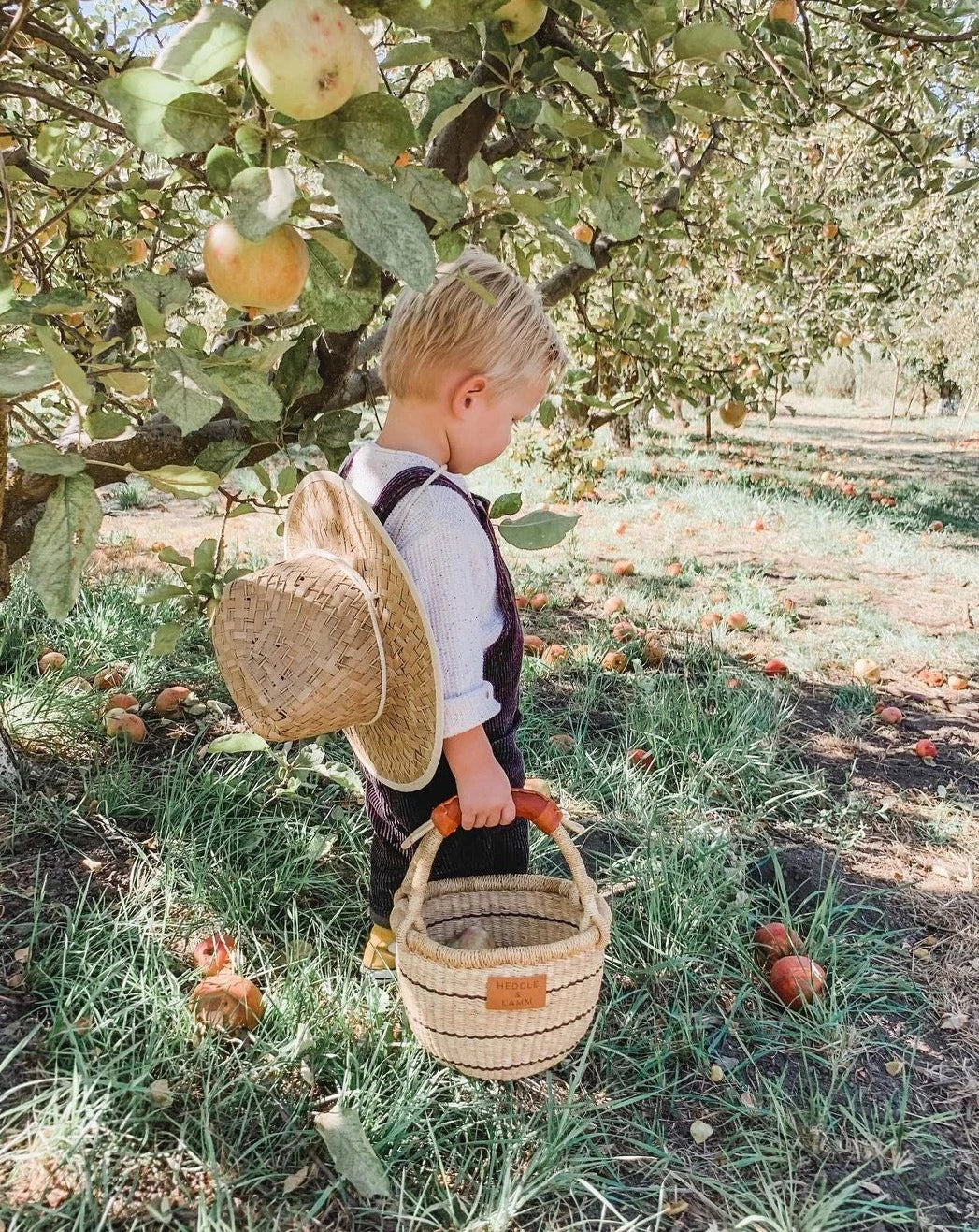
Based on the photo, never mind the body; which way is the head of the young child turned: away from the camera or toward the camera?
away from the camera

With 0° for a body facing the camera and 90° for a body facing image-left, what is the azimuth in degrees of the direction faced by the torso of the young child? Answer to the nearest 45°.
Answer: approximately 270°

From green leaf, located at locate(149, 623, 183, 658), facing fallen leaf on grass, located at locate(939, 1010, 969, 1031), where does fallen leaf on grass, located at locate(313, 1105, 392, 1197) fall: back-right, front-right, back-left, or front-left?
front-right
